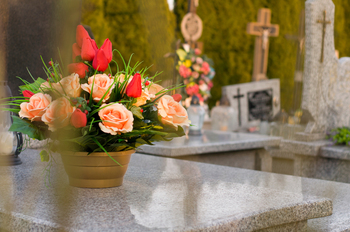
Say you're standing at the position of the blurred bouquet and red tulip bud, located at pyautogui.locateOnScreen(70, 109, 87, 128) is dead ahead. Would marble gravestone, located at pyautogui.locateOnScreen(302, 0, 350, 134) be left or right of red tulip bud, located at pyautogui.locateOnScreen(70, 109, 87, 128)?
left

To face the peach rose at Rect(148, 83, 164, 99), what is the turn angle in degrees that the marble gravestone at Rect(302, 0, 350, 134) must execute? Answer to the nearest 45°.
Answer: approximately 45° to its right

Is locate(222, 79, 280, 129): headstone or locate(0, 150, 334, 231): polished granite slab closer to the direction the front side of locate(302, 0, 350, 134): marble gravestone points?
the polished granite slab

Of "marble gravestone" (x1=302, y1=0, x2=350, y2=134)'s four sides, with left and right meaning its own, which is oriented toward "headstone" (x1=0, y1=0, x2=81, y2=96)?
right

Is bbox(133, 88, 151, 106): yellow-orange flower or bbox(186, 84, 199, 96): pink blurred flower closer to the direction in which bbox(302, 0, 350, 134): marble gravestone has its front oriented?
the yellow-orange flower

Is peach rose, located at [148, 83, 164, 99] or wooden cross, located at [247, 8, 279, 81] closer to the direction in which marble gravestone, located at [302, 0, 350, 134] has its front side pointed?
the peach rose

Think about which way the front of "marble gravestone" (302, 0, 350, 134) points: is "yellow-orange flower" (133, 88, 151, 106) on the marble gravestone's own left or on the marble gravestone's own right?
on the marble gravestone's own right

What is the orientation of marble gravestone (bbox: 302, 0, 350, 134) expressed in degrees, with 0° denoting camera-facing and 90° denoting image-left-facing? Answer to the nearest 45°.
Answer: approximately 315°

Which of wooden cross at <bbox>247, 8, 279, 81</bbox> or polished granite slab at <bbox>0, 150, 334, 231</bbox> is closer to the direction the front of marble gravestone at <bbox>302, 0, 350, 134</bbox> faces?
the polished granite slab

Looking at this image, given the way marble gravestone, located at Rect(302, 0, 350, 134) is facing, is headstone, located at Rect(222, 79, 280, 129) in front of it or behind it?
behind

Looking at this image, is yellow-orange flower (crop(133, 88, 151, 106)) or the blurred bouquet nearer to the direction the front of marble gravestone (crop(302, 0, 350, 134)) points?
the yellow-orange flower

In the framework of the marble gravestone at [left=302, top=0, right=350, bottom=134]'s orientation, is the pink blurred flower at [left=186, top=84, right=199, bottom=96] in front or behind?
behind

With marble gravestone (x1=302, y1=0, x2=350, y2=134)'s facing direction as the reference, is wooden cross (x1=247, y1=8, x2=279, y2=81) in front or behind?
behind
